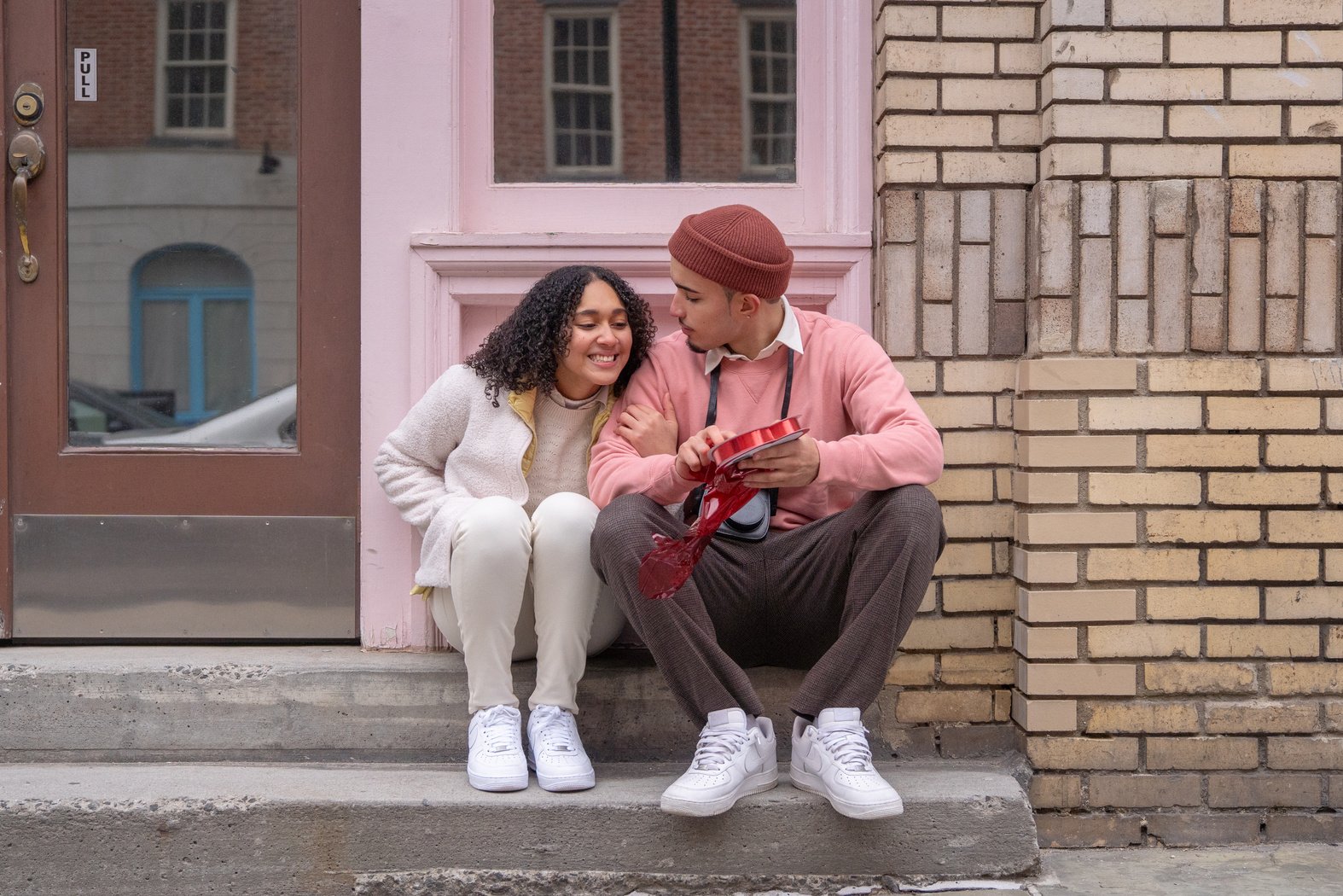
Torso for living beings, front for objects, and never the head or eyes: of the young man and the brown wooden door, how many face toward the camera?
2

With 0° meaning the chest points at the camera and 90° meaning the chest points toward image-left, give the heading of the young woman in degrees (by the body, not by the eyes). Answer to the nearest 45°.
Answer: approximately 0°

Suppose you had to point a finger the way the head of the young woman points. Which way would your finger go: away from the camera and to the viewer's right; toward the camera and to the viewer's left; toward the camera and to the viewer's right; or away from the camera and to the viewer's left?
toward the camera and to the viewer's right

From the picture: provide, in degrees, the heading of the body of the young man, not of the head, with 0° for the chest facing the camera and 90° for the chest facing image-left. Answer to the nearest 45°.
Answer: approximately 0°

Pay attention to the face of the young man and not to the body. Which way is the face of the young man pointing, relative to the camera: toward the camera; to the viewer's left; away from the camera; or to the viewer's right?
to the viewer's left

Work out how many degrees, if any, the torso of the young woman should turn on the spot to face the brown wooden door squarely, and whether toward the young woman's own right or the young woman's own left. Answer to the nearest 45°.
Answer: approximately 135° to the young woman's own right
